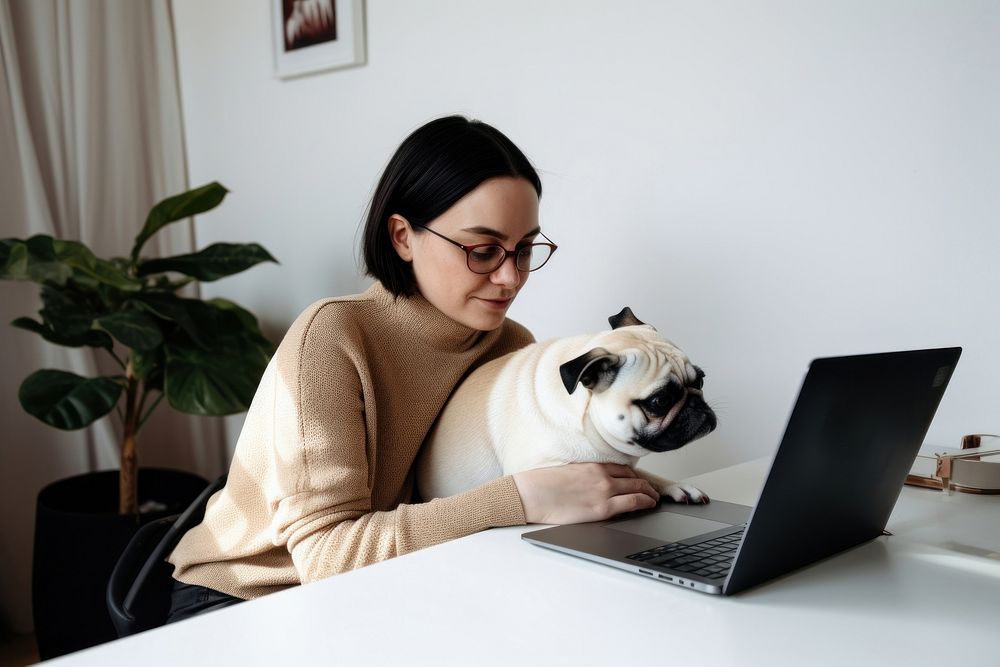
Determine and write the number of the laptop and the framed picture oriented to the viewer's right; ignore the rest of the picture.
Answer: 0

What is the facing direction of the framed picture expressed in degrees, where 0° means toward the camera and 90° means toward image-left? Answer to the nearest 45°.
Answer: approximately 45°

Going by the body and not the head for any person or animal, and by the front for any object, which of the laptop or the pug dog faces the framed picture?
the laptop

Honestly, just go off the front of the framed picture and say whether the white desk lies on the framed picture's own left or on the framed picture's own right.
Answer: on the framed picture's own left

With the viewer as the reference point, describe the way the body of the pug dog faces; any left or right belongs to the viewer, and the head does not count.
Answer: facing to the right of the viewer

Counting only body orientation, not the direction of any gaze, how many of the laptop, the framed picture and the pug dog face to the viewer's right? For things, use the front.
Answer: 1

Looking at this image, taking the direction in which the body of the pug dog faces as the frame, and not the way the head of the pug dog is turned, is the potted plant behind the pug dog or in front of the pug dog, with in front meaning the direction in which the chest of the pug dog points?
behind

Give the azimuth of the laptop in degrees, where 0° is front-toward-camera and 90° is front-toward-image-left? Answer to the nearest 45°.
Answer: approximately 135°

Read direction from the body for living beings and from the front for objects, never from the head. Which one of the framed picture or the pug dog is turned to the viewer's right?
the pug dog
